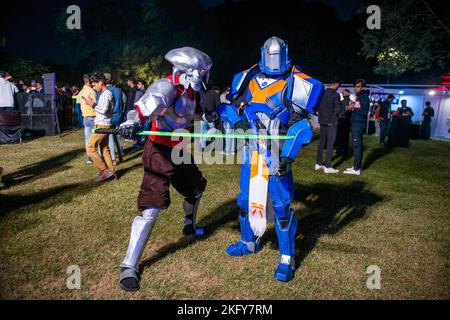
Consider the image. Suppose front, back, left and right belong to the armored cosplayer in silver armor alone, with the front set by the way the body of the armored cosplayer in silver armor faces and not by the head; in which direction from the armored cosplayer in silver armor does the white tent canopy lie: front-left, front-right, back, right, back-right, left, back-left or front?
left

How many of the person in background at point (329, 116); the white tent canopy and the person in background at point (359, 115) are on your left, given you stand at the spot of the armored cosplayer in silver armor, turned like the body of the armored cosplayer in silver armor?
3

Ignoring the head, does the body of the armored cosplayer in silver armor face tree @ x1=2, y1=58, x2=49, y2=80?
no

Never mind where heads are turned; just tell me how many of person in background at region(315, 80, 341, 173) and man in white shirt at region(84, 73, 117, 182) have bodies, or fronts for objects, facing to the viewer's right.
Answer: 1
